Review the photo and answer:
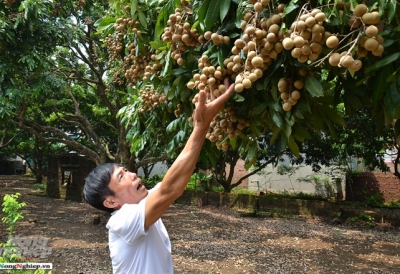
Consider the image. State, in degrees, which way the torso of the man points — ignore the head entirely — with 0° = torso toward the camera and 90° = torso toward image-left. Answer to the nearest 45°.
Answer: approximately 270°

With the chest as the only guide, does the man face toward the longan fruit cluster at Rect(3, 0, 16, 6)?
no
